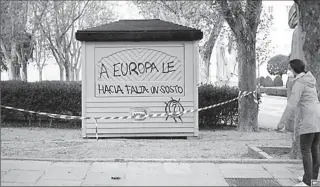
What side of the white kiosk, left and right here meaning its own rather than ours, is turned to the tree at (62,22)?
back

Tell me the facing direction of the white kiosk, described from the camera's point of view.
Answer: facing the viewer

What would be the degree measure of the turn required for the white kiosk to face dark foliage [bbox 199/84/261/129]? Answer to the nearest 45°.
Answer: approximately 135° to its left

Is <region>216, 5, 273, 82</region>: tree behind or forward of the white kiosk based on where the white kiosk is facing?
behind

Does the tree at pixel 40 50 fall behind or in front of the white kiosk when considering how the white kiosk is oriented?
behind

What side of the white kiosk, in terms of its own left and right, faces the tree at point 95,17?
back

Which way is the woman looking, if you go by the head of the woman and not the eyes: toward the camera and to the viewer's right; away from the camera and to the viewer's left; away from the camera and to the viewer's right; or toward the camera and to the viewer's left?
away from the camera and to the viewer's left
